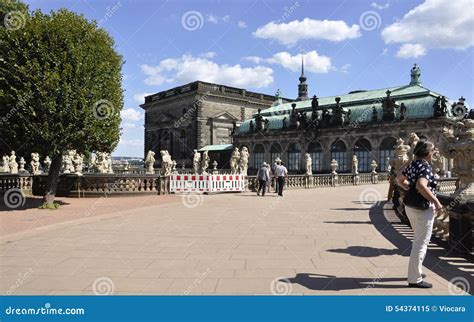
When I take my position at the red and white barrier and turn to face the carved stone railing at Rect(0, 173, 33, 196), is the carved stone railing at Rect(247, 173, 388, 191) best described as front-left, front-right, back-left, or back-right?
back-right

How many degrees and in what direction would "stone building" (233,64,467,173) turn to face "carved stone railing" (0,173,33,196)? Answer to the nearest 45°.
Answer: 0° — it already faces it

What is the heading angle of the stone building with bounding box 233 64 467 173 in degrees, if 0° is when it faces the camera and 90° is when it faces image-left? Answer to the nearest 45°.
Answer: approximately 45°

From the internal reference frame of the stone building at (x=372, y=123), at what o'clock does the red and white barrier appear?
The red and white barrier is roughly at 11 o'clock from the stone building.
